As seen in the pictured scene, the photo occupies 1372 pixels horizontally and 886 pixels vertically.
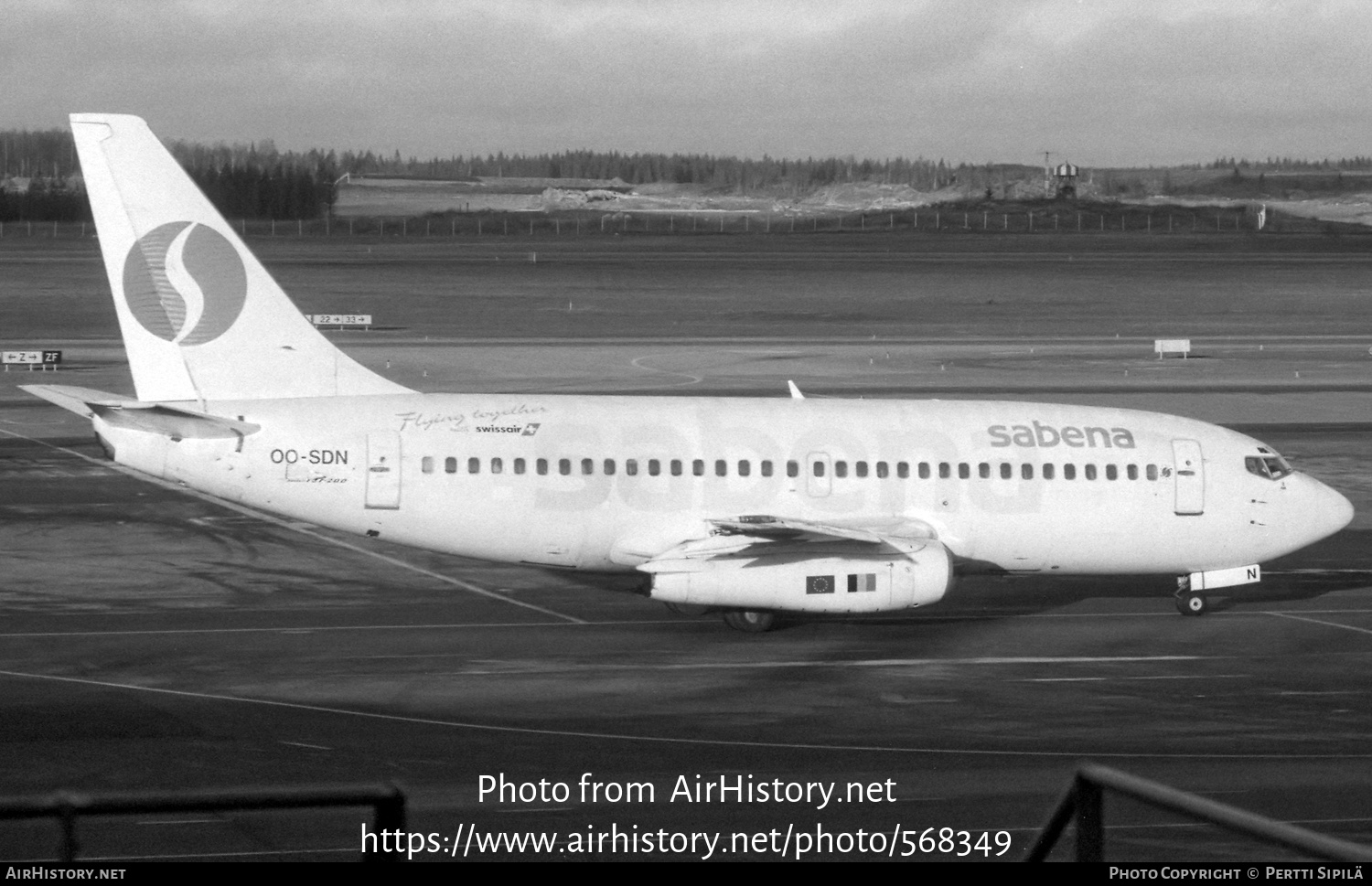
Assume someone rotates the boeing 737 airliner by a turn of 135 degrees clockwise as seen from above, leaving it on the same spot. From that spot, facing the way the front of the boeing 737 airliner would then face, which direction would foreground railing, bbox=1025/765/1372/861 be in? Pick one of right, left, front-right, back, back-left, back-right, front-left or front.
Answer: front-left

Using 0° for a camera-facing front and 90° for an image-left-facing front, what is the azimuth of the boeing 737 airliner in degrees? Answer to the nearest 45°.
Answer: approximately 270°

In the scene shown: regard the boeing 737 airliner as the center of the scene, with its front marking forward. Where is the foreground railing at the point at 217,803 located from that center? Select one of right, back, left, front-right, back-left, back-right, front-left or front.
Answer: right
